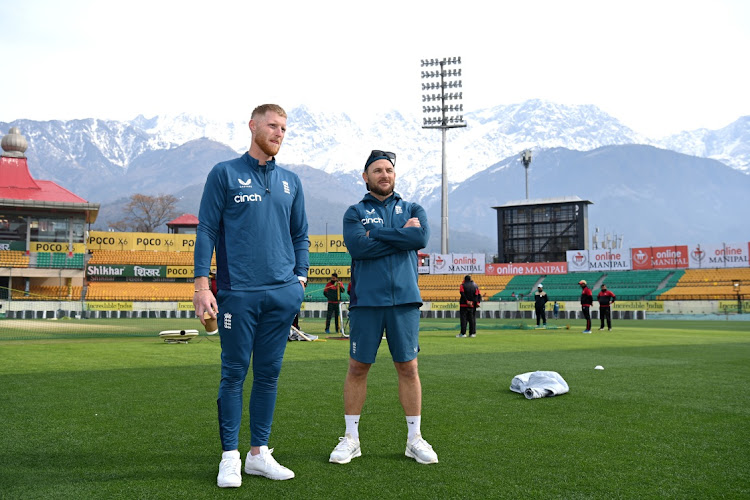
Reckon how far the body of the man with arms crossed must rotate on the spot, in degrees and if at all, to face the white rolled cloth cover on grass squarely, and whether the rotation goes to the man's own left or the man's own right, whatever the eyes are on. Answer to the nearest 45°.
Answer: approximately 135° to the man's own left

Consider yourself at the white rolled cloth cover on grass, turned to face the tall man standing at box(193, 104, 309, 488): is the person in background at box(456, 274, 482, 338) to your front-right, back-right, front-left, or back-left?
back-right

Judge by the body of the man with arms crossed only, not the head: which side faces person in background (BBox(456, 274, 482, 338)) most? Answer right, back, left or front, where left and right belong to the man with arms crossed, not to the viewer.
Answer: back

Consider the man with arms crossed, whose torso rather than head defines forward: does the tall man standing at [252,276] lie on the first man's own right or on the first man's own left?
on the first man's own right
